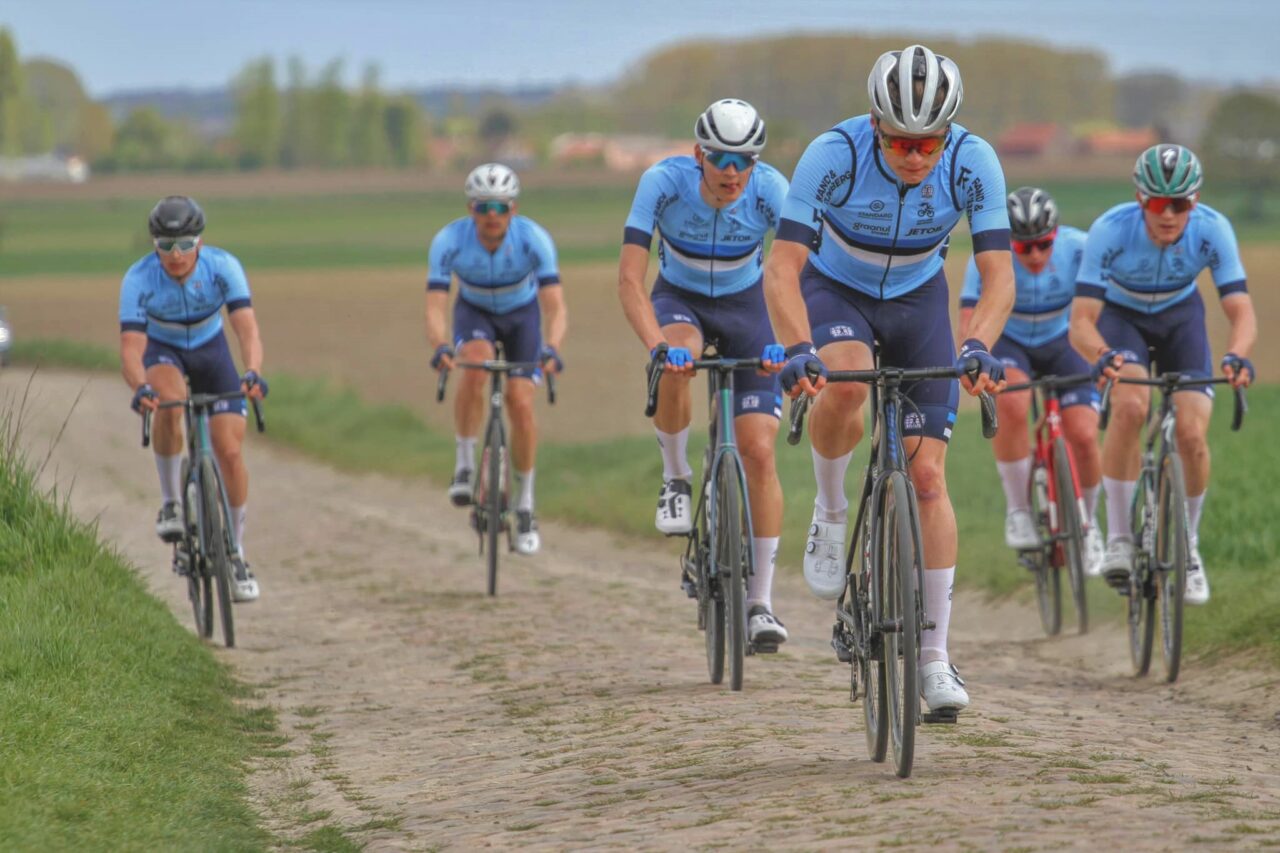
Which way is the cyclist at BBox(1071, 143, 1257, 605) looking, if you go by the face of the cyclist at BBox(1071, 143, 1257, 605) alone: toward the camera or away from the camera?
toward the camera

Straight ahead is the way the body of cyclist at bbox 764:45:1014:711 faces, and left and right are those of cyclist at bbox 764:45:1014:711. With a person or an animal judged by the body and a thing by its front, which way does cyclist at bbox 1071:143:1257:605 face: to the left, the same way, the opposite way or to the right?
the same way

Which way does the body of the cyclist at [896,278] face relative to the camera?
toward the camera

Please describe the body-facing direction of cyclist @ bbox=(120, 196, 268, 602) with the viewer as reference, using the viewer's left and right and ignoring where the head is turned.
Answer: facing the viewer

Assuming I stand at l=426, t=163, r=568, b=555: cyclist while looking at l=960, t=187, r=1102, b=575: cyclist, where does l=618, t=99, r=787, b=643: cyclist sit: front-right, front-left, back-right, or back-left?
front-right

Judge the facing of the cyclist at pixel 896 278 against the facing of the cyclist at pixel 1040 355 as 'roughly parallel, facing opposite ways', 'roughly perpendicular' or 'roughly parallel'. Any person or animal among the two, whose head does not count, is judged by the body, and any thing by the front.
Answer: roughly parallel

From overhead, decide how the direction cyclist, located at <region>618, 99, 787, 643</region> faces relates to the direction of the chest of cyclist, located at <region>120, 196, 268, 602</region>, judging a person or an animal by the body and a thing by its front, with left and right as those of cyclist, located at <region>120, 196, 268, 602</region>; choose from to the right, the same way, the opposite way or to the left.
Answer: the same way

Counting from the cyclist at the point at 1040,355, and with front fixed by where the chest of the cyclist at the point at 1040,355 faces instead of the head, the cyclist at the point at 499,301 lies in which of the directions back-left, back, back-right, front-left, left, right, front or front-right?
right

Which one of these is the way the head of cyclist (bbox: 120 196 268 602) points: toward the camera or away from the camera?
toward the camera

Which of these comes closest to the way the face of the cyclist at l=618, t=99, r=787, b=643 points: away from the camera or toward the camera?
toward the camera

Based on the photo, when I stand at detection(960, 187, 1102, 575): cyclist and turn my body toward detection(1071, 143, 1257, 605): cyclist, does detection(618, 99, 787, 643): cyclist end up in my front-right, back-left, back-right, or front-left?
front-right

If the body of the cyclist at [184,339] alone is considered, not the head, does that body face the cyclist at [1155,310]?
no

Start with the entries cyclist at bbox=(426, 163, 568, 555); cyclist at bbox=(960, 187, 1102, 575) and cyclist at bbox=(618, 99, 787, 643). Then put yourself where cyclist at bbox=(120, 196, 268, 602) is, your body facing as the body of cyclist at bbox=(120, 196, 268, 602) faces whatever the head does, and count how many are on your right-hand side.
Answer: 0

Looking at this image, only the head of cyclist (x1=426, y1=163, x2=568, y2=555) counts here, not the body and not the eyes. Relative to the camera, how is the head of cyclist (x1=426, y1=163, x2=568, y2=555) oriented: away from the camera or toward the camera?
toward the camera

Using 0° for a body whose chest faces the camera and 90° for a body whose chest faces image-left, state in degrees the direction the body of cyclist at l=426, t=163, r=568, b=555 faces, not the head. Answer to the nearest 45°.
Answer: approximately 0°

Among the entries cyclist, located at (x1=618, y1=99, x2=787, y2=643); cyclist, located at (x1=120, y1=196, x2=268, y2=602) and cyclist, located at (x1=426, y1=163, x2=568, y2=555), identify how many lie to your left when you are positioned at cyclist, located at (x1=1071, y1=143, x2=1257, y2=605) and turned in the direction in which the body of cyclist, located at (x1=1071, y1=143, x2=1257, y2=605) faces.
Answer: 0

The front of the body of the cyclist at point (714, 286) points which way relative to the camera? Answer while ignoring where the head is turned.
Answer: toward the camera

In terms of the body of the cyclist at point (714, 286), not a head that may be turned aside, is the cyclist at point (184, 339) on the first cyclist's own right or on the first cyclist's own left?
on the first cyclist's own right
